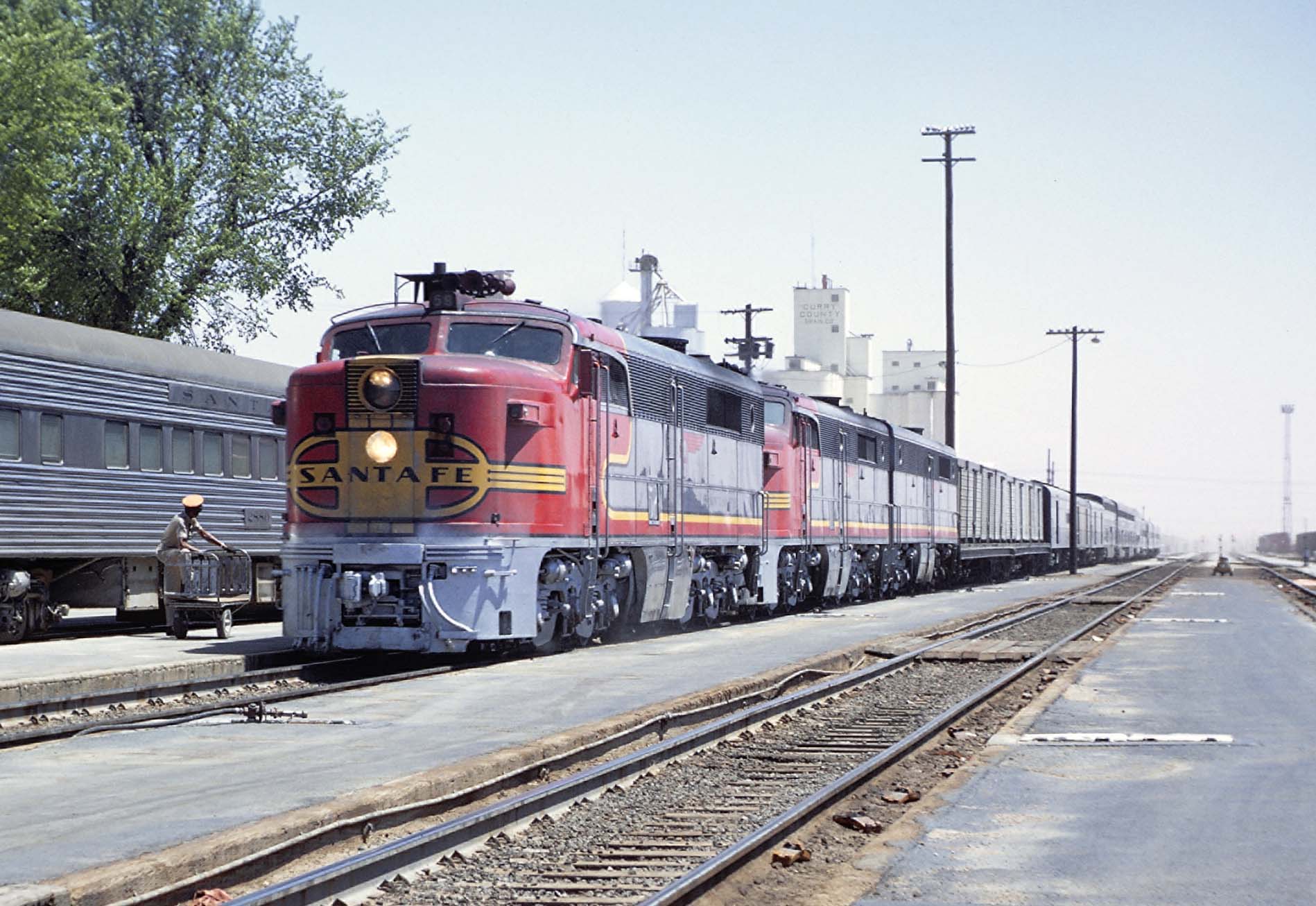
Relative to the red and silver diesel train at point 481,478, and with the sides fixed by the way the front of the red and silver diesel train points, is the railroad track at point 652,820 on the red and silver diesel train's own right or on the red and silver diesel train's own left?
on the red and silver diesel train's own left

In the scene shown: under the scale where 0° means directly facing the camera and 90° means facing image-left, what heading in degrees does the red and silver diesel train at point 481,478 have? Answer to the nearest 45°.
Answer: approximately 45°

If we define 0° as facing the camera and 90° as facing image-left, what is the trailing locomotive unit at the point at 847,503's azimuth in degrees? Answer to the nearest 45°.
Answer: approximately 45°

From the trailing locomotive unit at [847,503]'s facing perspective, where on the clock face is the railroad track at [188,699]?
The railroad track is roughly at 11 o'clock from the trailing locomotive unit.
